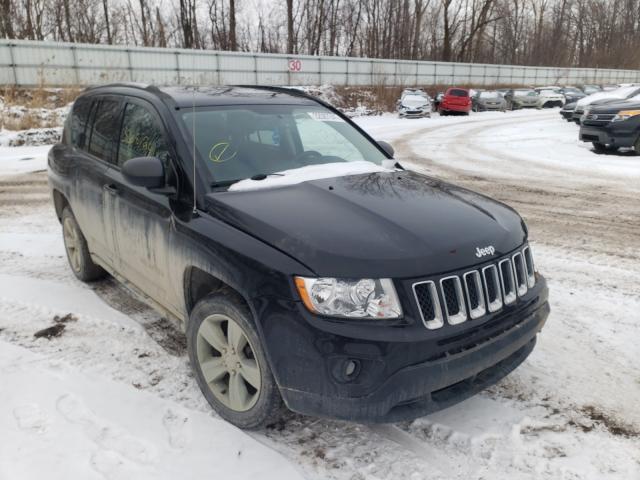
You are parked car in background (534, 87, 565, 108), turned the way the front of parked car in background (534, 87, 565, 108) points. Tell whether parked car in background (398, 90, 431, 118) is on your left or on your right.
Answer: on your right

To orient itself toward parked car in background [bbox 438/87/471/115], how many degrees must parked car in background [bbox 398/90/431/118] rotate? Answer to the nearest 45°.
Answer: approximately 135° to its left

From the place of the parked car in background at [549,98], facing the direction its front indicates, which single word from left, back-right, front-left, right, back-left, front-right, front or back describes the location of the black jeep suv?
front-right

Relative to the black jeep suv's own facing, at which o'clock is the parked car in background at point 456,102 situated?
The parked car in background is roughly at 8 o'clock from the black jeep suv.

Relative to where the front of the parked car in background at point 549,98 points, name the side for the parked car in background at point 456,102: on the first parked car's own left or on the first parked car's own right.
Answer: on the first parked car's own right

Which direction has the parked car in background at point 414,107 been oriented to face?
toward the camera

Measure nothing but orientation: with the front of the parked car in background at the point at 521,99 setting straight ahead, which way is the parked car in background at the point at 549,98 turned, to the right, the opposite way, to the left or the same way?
the same way

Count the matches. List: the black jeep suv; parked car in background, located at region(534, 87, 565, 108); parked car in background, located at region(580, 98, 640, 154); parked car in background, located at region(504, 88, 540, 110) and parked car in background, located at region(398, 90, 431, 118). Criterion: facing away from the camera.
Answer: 0

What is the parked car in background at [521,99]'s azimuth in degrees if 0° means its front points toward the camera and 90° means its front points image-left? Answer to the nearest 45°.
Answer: approximately 315°

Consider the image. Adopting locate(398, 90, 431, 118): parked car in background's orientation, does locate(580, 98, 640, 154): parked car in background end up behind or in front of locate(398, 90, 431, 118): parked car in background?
in front

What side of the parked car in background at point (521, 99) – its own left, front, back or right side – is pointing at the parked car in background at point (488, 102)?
right
